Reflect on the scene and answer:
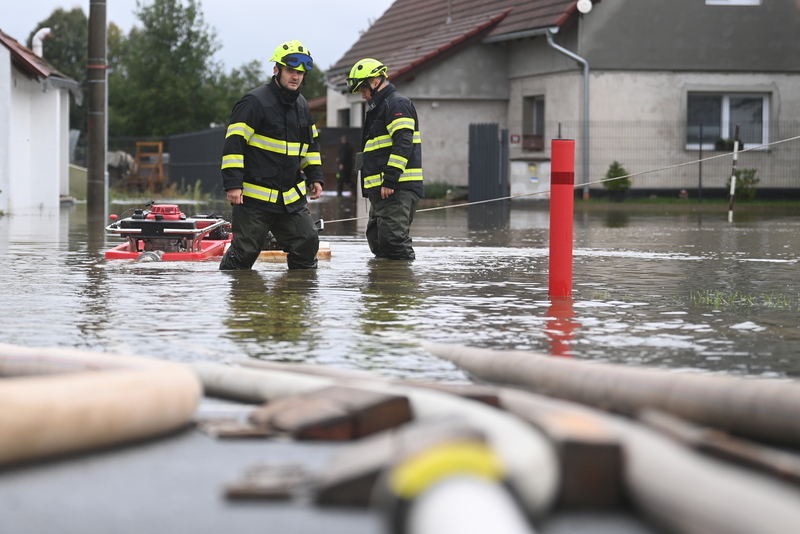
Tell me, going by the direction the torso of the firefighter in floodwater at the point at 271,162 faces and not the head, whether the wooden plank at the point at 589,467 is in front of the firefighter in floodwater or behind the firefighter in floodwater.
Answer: in front

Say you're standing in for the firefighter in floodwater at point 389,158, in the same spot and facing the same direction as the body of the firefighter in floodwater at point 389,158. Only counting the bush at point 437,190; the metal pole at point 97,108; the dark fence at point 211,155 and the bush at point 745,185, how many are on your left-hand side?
0

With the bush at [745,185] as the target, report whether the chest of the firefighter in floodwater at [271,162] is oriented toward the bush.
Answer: no

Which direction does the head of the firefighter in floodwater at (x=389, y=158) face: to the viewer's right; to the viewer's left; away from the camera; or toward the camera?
to the viewer's left

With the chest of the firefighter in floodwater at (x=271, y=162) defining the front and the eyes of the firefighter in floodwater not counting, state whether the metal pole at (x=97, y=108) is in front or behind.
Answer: behind

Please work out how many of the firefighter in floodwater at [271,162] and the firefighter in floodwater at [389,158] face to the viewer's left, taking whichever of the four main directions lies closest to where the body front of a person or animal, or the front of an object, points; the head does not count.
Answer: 1

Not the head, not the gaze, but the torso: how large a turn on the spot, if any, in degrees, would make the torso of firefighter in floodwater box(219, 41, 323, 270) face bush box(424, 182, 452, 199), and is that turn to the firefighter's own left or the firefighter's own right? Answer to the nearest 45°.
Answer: approximately 135° to the firefighter's own left

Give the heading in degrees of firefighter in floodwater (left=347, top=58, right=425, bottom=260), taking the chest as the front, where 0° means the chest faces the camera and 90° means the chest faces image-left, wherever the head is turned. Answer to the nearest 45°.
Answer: approximately 90°

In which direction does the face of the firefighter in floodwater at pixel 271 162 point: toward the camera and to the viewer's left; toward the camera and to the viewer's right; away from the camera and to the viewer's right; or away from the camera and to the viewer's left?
toward the camera and to the viewer's right

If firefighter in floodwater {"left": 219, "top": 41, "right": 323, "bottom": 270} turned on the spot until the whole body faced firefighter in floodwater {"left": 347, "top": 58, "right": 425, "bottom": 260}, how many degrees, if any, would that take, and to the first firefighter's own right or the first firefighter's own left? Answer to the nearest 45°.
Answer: approximately 90° to the first firefighter's own left

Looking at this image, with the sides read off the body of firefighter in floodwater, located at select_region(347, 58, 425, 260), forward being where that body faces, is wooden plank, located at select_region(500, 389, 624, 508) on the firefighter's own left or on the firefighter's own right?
on the firefighter's own left

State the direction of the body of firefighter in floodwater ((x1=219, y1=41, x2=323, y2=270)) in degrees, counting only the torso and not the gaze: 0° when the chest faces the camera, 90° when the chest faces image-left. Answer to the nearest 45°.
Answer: approximately 315°

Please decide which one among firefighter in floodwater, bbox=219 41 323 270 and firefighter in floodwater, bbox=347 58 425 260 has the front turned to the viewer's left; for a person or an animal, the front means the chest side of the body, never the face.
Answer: firefighter in floodwater, bbox=347 58 425 260

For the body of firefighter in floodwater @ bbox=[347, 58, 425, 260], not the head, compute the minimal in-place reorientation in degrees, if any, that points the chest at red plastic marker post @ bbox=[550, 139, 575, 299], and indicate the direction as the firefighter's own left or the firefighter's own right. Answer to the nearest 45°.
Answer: approximately 90° to the firefighter's own left
